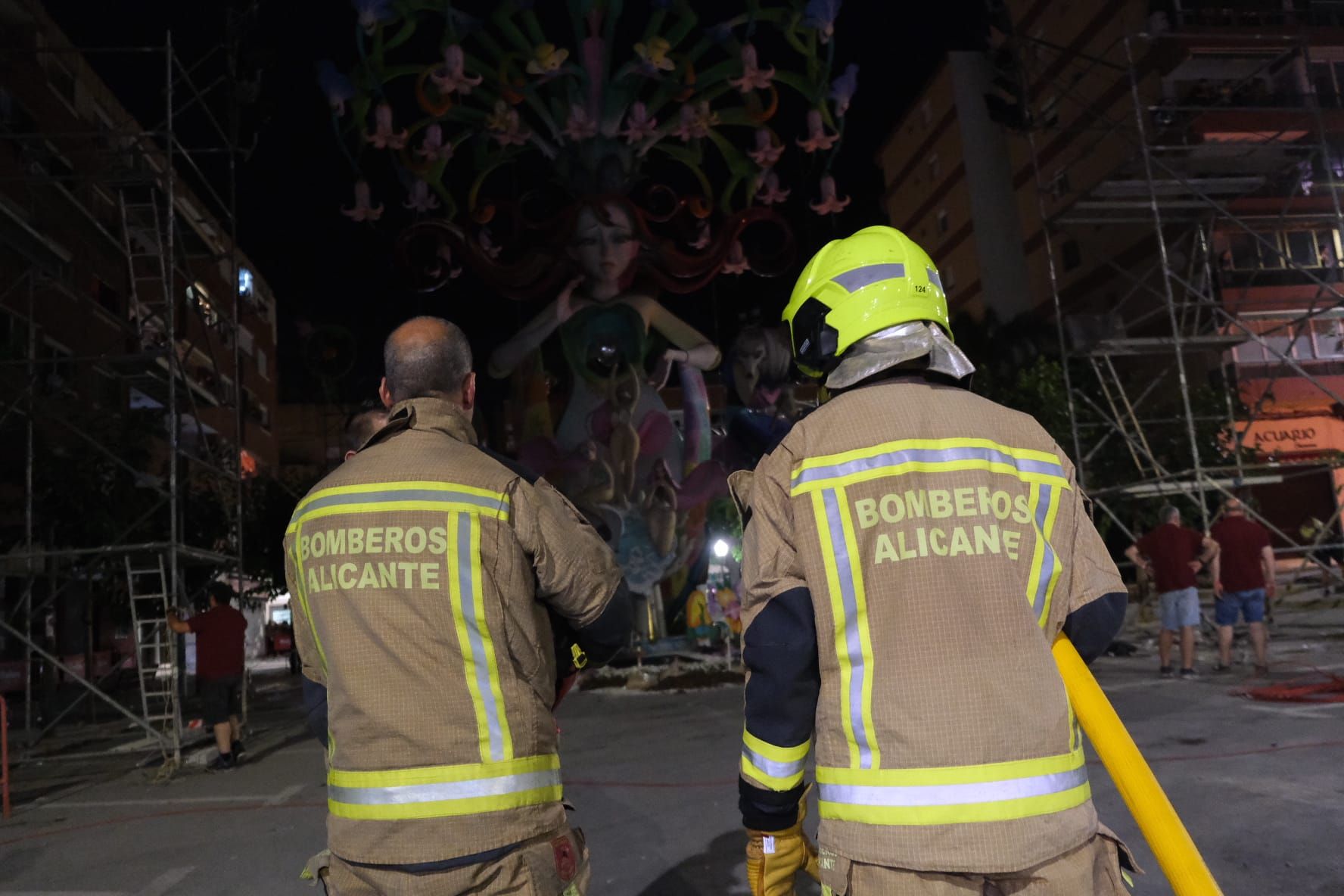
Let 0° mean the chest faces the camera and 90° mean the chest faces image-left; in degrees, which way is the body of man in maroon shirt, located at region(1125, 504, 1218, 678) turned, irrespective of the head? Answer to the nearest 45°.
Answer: approximately 180°

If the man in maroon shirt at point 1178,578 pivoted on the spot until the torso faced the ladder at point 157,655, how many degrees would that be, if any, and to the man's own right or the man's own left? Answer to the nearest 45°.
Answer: approximately 90° to the man's own left

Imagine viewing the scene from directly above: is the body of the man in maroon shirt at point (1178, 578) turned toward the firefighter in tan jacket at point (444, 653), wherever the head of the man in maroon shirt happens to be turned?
no

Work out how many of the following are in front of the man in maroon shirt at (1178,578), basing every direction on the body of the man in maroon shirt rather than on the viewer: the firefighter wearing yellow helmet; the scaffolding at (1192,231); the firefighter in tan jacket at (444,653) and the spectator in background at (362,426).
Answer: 1

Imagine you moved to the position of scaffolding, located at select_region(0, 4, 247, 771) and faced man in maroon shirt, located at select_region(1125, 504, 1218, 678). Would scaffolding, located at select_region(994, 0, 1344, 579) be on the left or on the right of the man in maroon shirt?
left

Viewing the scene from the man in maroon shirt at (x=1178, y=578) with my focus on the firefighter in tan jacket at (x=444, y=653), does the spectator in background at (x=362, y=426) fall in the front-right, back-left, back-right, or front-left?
front-right

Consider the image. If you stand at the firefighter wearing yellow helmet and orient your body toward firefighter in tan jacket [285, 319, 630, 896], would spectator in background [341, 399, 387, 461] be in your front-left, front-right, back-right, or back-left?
front-right

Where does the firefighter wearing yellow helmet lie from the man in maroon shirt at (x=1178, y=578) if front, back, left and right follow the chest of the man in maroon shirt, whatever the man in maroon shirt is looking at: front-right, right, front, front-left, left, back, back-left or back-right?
back

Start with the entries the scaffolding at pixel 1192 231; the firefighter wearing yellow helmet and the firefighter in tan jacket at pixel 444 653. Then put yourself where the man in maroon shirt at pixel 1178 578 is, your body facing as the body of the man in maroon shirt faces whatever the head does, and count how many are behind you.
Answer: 2

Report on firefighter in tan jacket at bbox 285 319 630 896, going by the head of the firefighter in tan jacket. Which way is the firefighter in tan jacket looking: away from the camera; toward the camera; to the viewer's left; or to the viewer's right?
away from the camera

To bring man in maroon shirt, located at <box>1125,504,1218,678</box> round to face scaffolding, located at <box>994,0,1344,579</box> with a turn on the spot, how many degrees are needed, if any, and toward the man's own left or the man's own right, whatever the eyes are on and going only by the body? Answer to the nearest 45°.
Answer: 0° — they already face it

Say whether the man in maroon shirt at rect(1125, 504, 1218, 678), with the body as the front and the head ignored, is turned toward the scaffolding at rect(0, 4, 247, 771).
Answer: no

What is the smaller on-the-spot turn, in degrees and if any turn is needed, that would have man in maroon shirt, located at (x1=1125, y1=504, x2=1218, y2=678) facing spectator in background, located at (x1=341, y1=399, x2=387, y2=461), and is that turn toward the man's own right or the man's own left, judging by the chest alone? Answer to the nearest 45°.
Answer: approximately 135° to the man's own left
